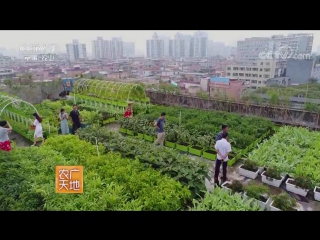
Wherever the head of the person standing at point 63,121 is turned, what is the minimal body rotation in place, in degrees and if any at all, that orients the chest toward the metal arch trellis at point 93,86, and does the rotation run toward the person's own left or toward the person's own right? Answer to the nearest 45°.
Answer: approximately 180°

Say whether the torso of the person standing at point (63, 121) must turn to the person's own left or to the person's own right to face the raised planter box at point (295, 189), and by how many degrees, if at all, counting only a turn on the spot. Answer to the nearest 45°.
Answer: approximately 45° to the person's own left

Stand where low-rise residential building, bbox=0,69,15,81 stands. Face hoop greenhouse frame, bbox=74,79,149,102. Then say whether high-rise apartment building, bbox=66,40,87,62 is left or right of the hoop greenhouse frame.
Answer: left

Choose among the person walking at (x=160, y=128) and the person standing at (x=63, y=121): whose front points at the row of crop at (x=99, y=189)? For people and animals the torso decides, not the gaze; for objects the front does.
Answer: the person standing at (x=63, y=121)

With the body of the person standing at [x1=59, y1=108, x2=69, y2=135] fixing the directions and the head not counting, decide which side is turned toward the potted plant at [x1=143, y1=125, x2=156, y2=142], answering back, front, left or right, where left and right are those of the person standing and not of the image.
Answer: left

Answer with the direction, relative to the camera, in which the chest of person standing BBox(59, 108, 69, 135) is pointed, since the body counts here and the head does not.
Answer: toward the camera

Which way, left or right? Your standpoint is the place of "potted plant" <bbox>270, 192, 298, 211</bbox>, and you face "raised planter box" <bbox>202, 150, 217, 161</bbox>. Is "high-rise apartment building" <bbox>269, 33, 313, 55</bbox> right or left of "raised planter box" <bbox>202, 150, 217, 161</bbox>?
right

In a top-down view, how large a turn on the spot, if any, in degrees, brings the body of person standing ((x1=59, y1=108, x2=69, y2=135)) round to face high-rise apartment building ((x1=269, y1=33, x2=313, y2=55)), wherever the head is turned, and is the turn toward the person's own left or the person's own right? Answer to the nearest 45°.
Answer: approximately 90° to the person's own left
